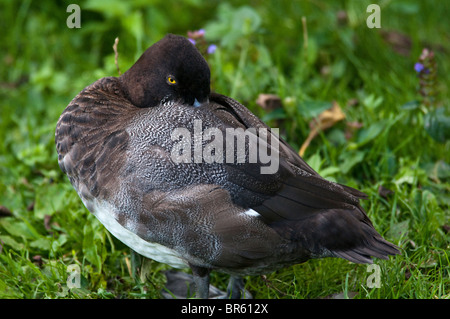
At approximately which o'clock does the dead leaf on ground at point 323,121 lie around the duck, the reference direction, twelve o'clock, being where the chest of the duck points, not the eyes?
The dead leaf on ground is roughly at 4 o'clock from the duck.

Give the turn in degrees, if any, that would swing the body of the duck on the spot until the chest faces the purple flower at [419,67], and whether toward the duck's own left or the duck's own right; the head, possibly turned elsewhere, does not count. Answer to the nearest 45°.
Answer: approximately 135° to the duck's own right

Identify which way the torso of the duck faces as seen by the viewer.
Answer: to the viewer's left
